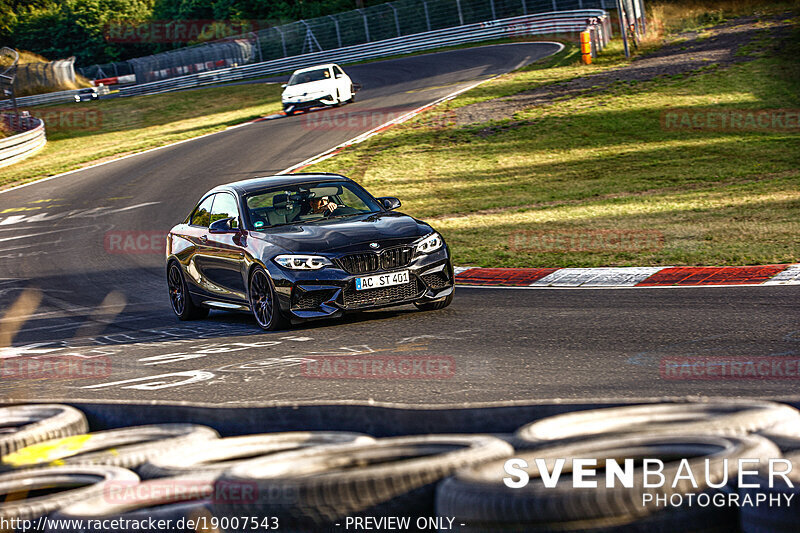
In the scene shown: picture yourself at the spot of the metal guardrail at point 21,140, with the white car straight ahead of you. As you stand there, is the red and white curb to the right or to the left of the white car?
right

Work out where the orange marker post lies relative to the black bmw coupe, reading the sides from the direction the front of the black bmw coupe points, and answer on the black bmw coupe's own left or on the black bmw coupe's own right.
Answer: on the black bmw coupe's own left

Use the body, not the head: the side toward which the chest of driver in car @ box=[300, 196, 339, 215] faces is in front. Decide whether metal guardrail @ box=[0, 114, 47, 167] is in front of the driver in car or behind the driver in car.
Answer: behind

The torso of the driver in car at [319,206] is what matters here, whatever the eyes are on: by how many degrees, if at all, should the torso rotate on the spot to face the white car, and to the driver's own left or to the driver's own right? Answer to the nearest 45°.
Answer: approximately 135° to the driver's own left

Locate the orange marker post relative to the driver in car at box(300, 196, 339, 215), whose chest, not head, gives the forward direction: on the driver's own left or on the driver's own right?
on the driver's own left

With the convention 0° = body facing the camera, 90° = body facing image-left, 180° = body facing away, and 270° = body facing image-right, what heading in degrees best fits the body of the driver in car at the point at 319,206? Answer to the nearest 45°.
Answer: approximately 315°

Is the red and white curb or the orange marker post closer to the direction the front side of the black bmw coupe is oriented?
the red and white curb

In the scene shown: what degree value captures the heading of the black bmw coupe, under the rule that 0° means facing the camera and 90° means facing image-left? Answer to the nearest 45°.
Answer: approximately 315°

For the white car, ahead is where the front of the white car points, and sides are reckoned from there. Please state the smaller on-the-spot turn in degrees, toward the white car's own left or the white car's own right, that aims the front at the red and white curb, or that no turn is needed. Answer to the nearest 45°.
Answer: approximately 45° to the white car's own left

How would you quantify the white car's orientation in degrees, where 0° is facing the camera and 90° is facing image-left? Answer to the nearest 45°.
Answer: approximately 45°
